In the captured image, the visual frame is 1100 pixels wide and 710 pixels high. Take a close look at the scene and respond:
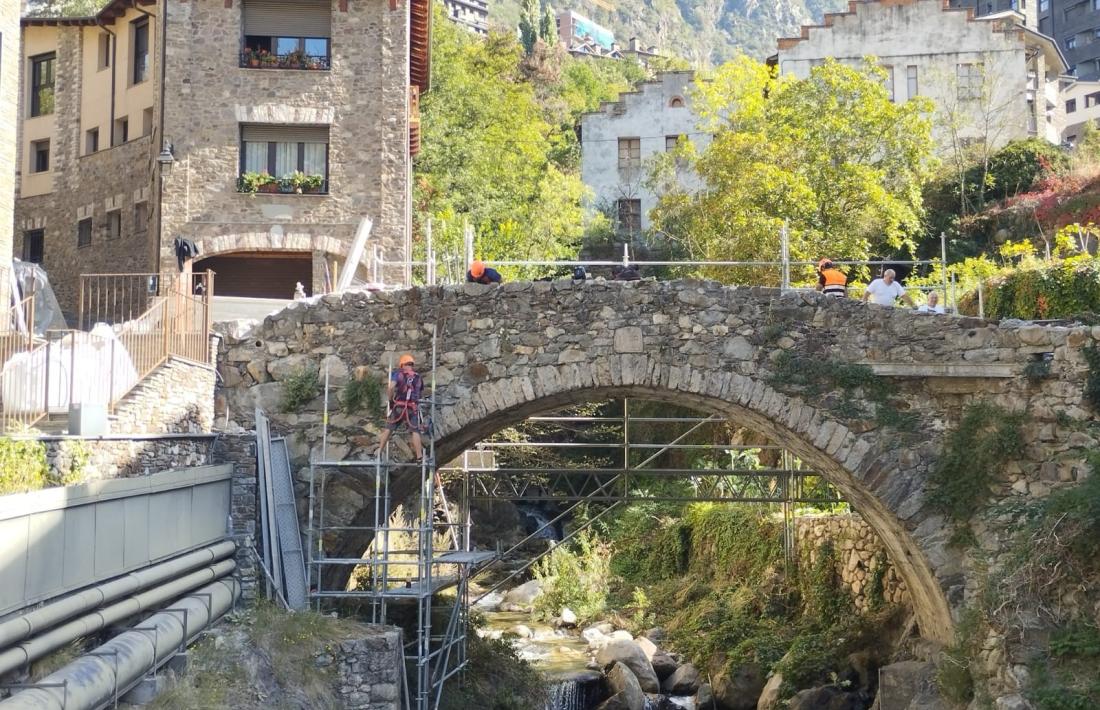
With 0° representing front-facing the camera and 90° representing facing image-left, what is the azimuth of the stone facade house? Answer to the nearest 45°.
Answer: approximately 0°

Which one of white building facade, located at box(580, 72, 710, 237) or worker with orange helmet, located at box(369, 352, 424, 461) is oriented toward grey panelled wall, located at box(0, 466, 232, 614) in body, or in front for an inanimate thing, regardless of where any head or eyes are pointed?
the white building facade

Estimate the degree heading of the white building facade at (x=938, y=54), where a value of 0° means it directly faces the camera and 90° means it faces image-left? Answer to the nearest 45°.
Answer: approximately 0°

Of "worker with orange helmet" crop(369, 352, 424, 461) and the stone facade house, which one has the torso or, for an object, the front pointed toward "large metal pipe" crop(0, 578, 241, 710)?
the stone facade house

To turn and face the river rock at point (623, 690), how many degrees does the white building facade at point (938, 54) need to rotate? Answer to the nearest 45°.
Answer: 0° — it already faces it

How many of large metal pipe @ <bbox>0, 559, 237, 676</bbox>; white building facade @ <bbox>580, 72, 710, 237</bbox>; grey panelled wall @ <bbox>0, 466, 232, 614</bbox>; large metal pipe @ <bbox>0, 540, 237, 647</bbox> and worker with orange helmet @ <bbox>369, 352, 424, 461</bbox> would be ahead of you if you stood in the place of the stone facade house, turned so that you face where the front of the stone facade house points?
4
